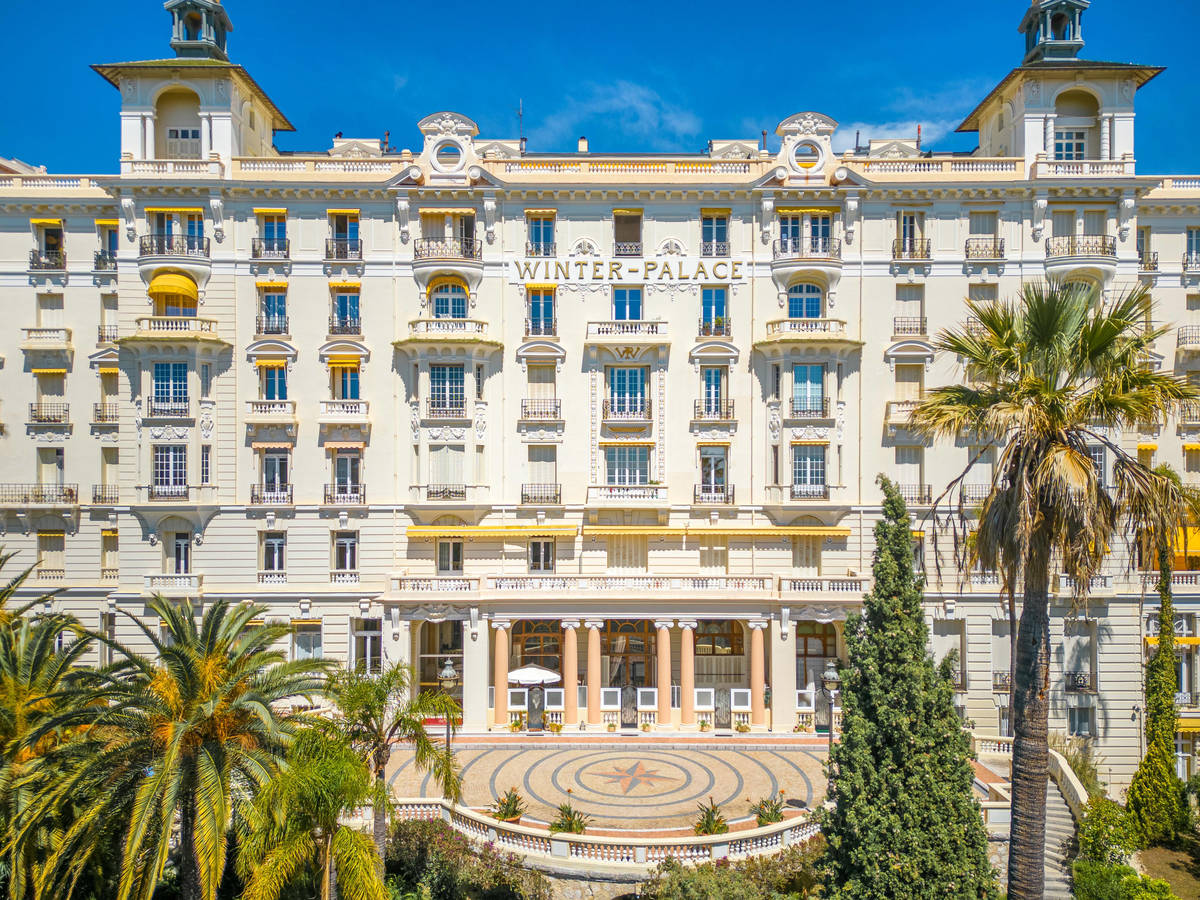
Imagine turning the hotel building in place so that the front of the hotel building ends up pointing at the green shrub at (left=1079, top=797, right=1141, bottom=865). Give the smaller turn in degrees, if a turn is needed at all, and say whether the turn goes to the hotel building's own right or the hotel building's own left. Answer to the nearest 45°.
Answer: approximately 45° to the hotel building's own left

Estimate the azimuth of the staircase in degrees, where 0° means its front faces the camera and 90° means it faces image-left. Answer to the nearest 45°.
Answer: approximately 0°

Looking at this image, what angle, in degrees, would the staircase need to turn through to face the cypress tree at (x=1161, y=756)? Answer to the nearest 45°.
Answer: approximately 135° to its left

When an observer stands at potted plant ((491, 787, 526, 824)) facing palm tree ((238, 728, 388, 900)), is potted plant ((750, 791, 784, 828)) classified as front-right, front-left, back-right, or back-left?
back-left

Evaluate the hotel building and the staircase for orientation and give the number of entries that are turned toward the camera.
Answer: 2

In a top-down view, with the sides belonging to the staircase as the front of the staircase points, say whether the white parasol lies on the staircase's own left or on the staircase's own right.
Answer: on the staircase's own right

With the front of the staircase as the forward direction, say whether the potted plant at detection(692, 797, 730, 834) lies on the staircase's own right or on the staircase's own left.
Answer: on the staircase's own right
